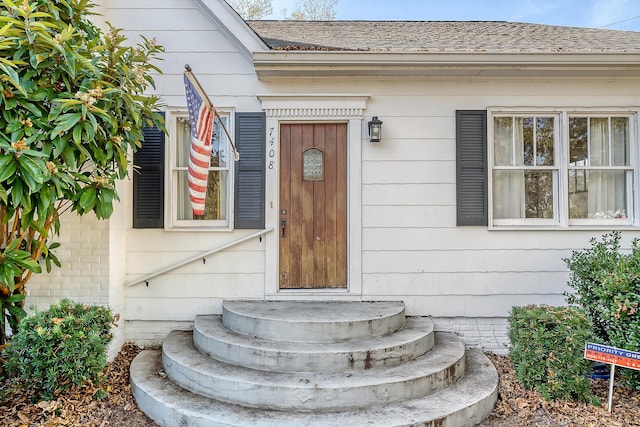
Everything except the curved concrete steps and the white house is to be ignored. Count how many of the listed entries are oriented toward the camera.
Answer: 2

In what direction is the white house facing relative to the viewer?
toward the camera

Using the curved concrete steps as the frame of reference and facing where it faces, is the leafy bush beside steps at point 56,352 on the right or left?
on its right

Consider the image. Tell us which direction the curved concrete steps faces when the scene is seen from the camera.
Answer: facing the viewer

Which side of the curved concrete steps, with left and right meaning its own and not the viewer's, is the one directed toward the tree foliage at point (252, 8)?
back

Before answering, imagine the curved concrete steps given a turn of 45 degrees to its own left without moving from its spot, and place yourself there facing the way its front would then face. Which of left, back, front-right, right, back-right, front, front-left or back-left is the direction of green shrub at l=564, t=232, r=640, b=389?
front-left

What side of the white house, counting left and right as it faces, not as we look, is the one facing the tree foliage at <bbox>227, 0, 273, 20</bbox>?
back

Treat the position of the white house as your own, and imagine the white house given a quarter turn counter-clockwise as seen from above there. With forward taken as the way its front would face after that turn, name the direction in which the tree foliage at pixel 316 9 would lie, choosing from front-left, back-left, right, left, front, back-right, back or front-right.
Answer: left
